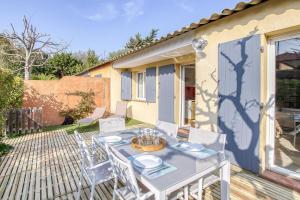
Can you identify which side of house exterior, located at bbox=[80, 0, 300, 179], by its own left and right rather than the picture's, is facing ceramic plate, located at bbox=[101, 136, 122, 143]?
front

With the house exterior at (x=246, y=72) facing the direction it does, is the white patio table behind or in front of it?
in front

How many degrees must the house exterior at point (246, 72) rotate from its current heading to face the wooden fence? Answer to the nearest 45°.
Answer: approximately 45° to its right

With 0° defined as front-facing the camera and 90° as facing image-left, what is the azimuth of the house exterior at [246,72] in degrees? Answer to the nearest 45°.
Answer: approximately 45°

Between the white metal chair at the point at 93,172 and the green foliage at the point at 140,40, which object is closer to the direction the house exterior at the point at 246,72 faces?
the white metal chair

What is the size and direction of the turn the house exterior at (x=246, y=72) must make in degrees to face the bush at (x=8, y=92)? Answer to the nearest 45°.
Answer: approximately 45° to its right

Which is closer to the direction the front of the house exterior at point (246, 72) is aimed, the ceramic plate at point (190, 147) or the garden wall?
the ceramic plate

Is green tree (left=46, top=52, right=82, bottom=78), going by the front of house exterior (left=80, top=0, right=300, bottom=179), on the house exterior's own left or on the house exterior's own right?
on the house exterior's own right

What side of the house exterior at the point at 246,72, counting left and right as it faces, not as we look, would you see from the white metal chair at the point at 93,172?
front

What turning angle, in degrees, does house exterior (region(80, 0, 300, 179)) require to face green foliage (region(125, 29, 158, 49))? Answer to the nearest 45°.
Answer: approximately 90° to its right

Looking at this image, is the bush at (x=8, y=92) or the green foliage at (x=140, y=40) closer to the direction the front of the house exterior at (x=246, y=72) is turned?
the bush

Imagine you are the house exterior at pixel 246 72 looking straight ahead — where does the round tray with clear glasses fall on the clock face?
The round tray with clear glasses is roughly at 12 o'clock from the house exterior.
